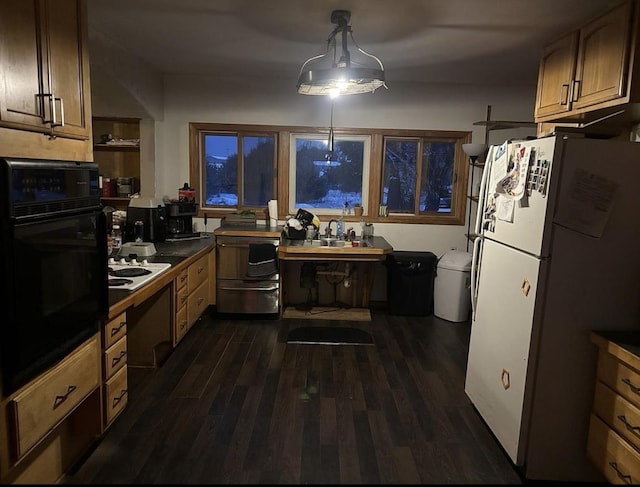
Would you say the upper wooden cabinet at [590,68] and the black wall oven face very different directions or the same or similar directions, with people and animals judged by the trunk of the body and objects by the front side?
very different directions

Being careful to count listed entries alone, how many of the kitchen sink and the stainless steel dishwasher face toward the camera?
2

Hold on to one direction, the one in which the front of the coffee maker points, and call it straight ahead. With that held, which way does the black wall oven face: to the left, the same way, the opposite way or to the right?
the same way

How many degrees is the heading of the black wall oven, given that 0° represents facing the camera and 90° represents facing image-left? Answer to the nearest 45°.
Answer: approximately 315°

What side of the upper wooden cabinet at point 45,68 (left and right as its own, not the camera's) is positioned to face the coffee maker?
left

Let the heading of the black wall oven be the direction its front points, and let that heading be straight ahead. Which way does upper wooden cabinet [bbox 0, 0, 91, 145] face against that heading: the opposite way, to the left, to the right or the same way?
the same way

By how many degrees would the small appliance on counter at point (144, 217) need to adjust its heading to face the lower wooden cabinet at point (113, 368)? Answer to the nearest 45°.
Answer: approximately 45° to its right

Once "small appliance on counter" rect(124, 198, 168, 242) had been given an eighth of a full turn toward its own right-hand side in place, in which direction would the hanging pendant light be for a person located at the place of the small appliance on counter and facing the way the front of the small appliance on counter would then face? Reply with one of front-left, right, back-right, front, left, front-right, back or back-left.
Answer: front-left

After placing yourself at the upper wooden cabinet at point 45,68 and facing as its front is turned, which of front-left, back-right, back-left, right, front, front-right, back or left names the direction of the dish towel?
left

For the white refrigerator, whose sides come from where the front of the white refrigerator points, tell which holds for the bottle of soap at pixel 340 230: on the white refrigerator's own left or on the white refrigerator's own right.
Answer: on the white refrigerator's own right

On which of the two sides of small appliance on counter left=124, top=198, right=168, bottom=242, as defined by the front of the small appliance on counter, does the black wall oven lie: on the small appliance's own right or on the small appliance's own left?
on the small appliance's own right

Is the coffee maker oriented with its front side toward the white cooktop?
no

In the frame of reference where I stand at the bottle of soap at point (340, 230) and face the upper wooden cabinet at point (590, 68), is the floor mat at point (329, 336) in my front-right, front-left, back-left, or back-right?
front-right

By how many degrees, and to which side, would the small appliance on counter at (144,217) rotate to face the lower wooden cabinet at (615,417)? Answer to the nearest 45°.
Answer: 0° — it already faces it

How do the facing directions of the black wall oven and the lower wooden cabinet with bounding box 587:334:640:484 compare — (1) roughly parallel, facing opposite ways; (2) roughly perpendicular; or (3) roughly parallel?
roughly parallel, facing opposite ways

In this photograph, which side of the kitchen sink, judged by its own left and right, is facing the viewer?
front

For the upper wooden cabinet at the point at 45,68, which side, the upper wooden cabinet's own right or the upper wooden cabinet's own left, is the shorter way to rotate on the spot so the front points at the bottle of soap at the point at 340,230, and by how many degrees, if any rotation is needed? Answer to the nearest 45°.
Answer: approximately 90° to the upper wooden cabinet's own left

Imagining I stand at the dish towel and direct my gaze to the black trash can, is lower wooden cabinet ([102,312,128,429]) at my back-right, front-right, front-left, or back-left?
back-right
